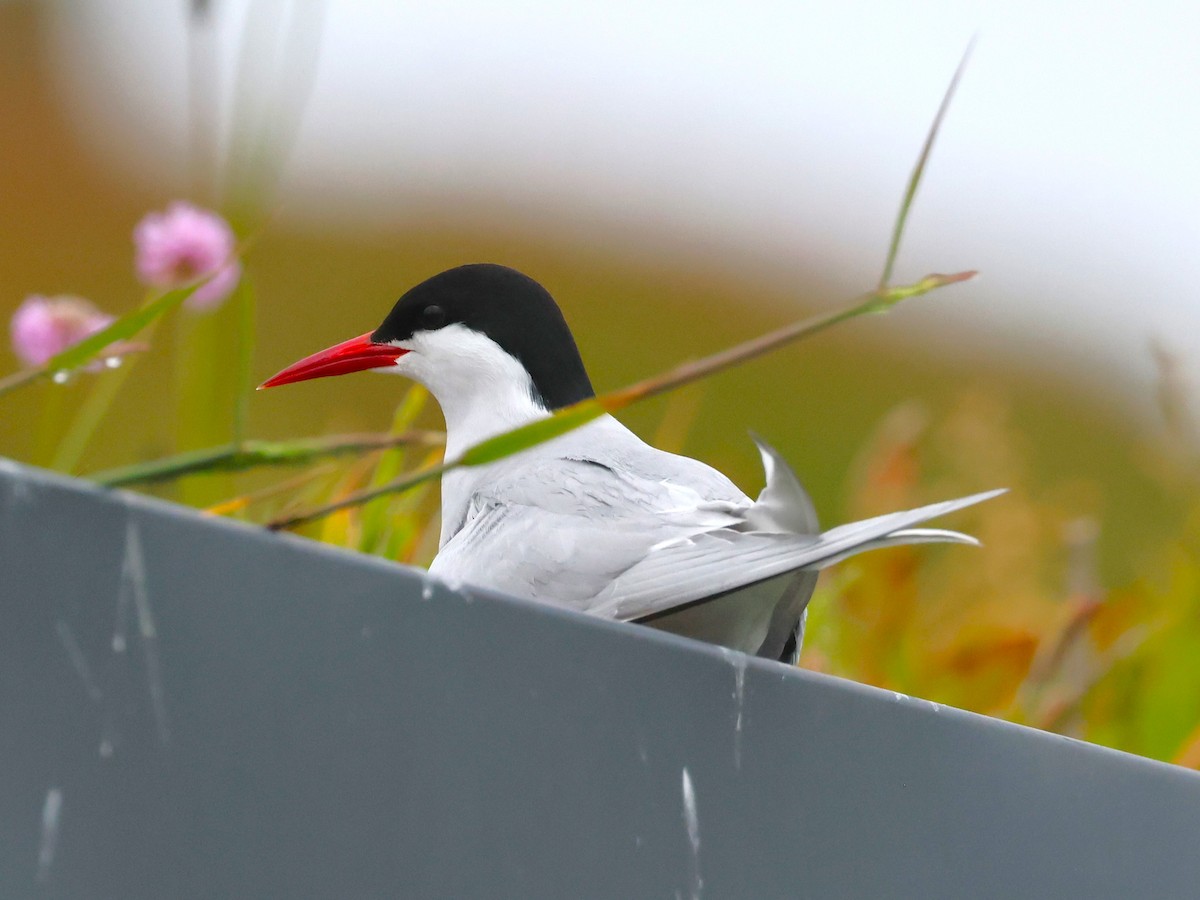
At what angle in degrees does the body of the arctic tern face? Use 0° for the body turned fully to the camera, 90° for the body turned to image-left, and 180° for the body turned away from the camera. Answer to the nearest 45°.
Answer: approximately 90°
